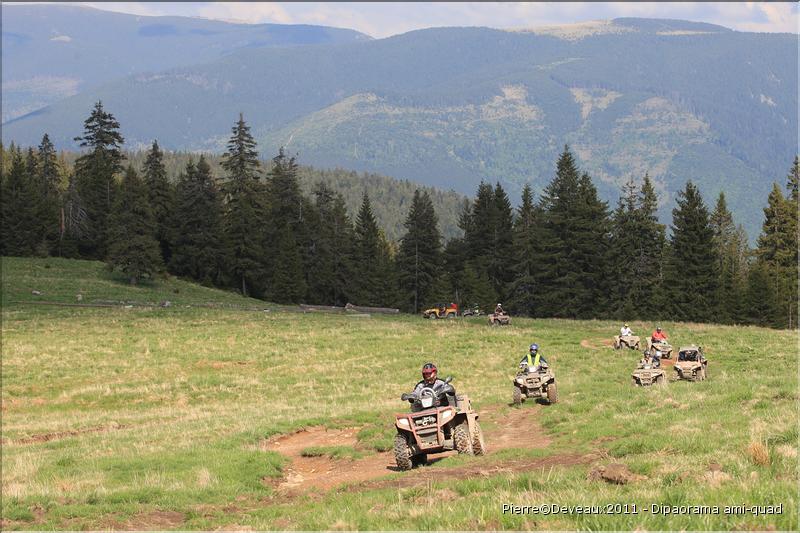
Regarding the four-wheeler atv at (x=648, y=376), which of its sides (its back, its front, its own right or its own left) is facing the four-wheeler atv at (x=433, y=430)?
front

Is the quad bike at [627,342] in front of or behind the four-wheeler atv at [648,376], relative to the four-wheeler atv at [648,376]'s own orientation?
behind

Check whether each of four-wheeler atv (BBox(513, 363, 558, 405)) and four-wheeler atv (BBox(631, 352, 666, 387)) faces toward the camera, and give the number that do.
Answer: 2

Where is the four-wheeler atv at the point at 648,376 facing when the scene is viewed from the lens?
facing the viewer

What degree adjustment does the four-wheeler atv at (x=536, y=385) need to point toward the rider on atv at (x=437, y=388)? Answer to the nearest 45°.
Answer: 0° — it already faces them

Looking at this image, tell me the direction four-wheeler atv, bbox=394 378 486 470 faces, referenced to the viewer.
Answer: facing the viewer and to the left of the viewer

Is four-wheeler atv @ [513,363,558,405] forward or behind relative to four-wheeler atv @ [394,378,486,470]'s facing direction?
behind

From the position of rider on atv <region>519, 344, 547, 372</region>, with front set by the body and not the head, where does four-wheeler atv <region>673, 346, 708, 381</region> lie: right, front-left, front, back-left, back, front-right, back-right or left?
back-left

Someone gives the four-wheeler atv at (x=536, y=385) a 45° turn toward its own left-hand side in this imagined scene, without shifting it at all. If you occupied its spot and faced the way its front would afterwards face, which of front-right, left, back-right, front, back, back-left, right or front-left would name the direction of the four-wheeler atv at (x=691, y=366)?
left

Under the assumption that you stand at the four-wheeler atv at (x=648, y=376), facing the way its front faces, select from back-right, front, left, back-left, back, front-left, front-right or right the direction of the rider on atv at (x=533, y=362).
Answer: front-right

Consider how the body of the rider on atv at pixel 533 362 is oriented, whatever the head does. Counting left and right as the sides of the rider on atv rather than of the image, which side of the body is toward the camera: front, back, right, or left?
front

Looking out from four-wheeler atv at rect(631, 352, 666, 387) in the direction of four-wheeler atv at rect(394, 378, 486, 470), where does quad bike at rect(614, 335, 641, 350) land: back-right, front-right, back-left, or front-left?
back-right
